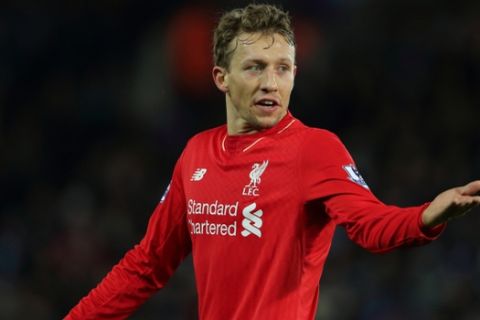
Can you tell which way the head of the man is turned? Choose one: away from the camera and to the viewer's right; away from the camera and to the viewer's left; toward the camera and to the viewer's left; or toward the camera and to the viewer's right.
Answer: toward the camera and to the viewer's right

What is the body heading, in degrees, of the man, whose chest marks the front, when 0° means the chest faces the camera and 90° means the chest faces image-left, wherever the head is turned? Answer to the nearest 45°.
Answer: approximately 45°
